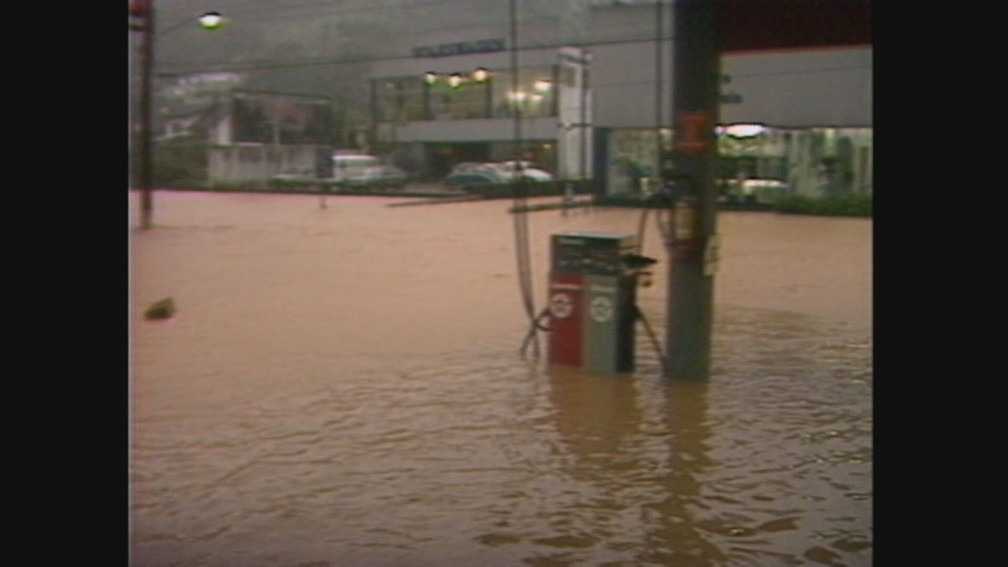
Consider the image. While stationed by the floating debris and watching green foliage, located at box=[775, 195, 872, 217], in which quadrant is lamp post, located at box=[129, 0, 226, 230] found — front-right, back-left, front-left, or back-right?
front-left
